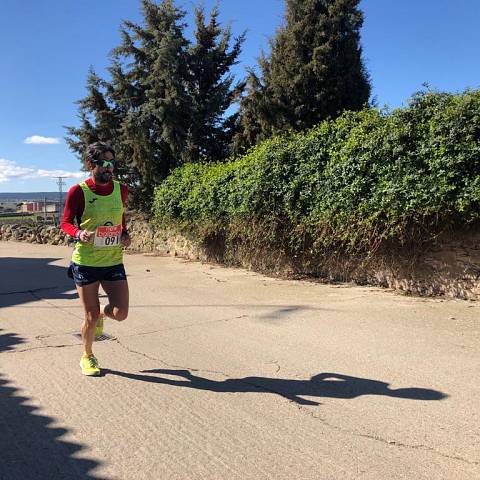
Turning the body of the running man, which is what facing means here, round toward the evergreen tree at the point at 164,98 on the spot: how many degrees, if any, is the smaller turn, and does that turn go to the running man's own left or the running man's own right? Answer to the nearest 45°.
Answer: approximately 135° to the running man's own left

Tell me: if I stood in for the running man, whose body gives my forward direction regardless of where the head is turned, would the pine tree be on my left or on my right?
on my left

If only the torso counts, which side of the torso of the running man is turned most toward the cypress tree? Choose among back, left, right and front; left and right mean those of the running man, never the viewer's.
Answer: left

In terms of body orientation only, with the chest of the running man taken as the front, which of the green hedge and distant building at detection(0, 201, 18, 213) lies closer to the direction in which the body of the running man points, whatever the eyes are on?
the green hedge

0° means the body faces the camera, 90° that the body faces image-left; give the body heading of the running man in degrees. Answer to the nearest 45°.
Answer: approximately 315°

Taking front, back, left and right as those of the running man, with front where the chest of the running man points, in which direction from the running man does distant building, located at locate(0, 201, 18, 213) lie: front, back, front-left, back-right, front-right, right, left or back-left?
back-left

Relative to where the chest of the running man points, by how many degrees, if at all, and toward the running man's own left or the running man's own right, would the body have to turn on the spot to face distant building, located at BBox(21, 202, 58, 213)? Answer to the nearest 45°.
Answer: approximately 135° to the running man's own left
